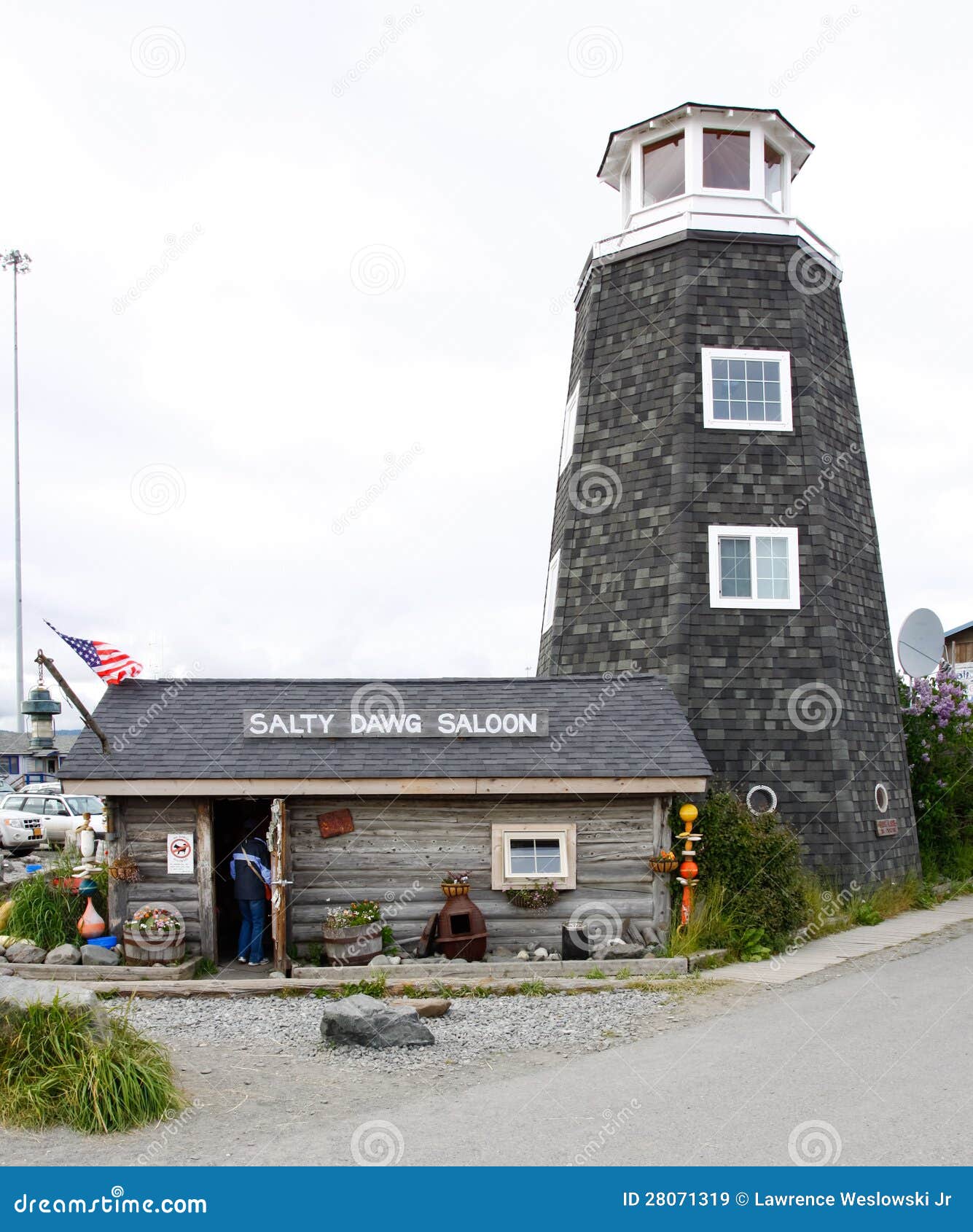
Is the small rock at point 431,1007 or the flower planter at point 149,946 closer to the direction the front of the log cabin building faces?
the small rock

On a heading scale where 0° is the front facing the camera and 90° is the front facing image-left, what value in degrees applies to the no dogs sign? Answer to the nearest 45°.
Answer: approximately 0°

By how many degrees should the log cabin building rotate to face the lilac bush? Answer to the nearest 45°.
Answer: approximately 135° to its left

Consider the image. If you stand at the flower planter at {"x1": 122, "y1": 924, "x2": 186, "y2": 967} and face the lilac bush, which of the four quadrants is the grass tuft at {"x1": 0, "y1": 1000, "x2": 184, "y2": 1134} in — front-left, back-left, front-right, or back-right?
back-right

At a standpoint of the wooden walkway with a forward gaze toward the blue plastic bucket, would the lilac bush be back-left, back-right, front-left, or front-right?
back-right

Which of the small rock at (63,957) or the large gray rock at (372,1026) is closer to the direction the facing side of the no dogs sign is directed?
the large gray rock

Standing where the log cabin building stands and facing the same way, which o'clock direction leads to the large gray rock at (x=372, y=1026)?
The large gray rock is roughly at 12 o'clock from the log cabin building.
